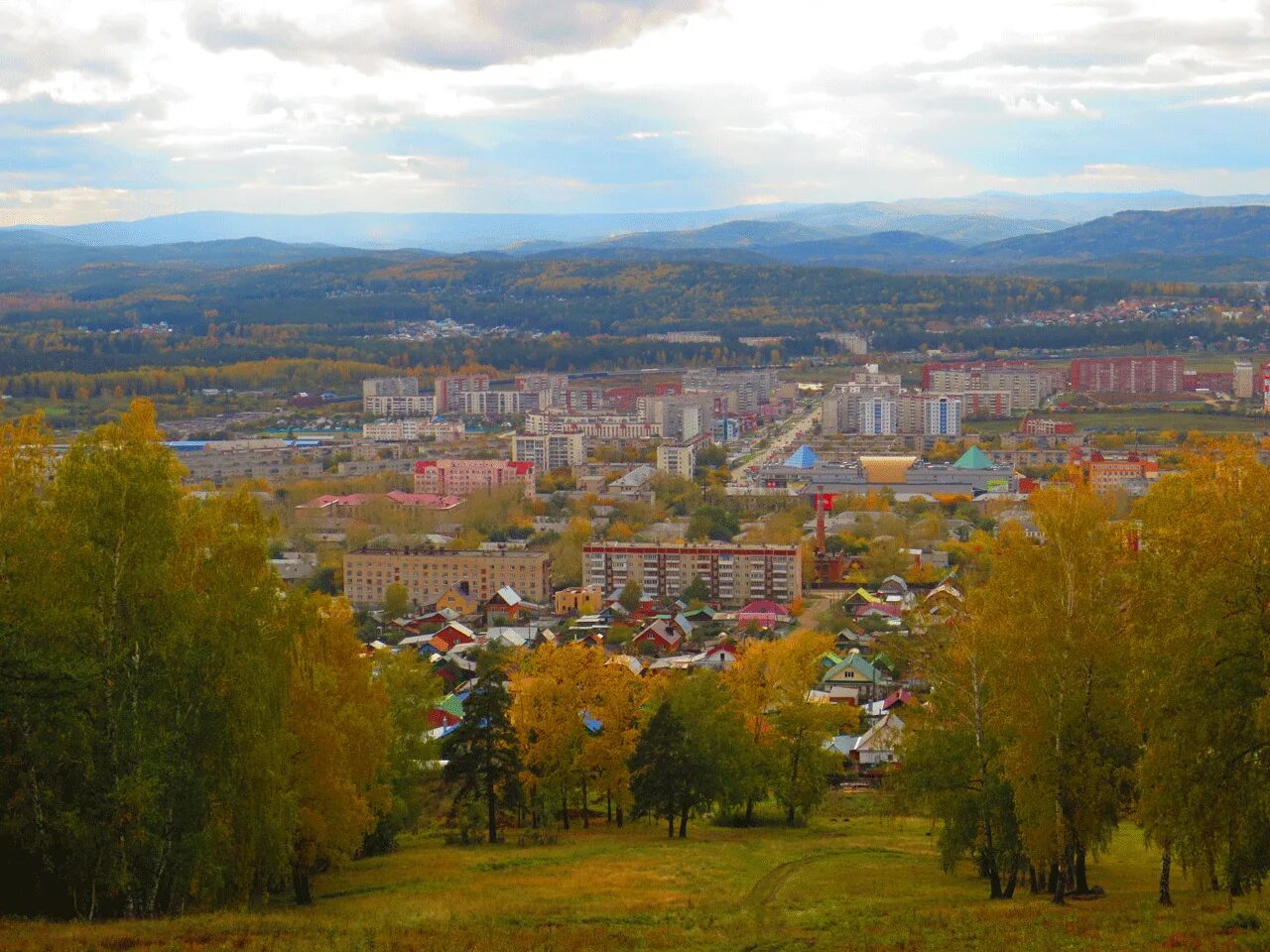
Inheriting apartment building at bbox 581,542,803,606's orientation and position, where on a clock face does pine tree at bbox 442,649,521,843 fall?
The pine tree is roughly at 12 o'clock from the apartment building.

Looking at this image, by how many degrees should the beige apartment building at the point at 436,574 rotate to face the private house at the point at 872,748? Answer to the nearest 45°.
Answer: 0° — it already faces it

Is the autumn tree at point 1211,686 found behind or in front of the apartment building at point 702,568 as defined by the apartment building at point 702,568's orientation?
in front

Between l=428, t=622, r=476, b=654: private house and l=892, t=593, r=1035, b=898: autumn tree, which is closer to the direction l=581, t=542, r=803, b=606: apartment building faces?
the autumn tree

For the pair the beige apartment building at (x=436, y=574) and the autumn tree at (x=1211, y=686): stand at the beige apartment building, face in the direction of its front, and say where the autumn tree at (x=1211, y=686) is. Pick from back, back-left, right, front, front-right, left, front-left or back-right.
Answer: front

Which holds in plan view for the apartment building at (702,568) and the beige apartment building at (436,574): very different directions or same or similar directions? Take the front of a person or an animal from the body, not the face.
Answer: same or similar directions

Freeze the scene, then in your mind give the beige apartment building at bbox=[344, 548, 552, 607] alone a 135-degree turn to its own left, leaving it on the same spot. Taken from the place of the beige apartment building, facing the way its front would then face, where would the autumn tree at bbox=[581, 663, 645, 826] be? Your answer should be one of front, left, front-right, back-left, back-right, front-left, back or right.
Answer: back-right

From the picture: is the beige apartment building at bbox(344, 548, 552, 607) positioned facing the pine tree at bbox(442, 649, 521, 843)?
yes

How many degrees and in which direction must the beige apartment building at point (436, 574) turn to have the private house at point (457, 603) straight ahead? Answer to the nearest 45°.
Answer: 0° — it already faces it

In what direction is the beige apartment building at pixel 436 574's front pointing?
toward the camera

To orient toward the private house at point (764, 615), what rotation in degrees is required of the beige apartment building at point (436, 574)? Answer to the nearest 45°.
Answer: approximately 45° to its left

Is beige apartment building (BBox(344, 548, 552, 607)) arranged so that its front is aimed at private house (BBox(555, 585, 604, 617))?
no

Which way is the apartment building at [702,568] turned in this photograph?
toward the camera

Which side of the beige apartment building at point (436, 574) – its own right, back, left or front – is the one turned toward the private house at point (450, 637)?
front

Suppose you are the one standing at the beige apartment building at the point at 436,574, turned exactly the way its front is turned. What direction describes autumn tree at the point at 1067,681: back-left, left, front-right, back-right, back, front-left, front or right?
front

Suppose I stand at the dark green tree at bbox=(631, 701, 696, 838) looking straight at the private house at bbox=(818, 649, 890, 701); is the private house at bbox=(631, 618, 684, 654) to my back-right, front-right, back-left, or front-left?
front-left

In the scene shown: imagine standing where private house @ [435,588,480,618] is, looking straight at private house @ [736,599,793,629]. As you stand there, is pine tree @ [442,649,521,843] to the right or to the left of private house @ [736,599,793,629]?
right

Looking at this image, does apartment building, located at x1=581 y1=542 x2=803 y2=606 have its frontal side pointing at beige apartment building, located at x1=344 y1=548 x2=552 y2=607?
no

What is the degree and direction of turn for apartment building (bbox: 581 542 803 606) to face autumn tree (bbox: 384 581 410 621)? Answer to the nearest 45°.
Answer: approximately 90° to its right

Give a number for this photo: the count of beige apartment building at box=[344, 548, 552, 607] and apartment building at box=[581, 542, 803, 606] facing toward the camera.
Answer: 2
